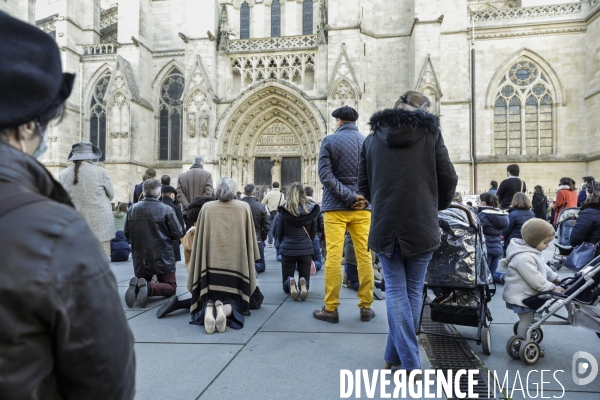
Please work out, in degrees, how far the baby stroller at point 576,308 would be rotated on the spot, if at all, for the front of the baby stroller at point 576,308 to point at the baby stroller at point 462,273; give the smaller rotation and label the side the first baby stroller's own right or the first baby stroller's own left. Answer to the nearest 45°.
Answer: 0° — it already faces it

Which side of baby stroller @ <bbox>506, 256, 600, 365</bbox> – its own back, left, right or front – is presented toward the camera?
left

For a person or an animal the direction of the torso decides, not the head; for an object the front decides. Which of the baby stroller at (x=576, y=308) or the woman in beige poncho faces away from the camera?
the woman in beige poncho

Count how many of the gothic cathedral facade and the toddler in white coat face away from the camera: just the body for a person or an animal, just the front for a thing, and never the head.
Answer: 0

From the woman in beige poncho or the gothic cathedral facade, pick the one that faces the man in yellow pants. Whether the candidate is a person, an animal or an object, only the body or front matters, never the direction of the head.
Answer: the gothic cathedral facade

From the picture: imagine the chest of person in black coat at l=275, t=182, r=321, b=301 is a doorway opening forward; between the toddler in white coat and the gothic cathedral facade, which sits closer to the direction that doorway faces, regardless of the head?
the gothic cathedral facade

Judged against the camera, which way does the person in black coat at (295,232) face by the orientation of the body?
away from the camera

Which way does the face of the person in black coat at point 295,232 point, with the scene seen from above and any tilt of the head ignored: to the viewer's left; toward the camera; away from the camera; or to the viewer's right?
away from the camera

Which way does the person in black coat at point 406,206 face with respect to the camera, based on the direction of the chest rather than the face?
away from the camera

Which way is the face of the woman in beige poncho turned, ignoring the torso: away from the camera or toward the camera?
away from the camera
